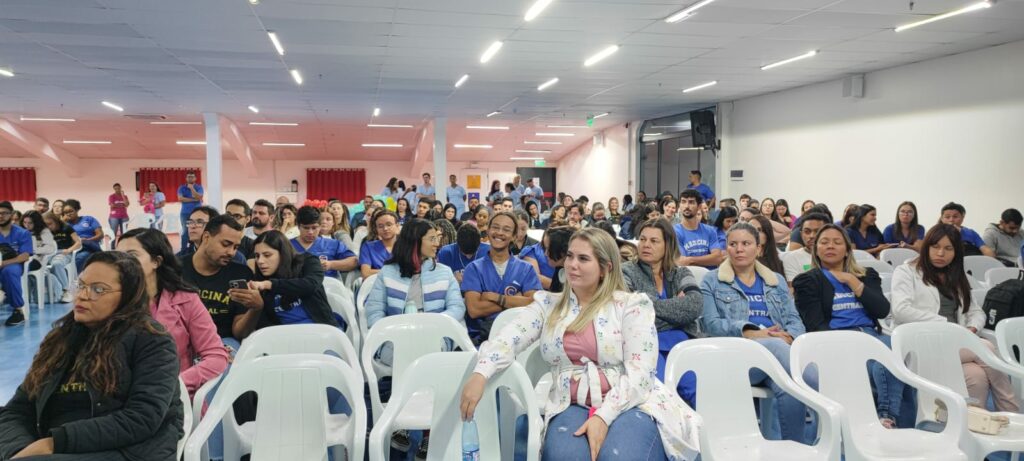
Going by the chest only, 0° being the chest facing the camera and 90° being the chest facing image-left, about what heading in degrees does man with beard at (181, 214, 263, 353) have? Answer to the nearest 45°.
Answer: approximately 315°

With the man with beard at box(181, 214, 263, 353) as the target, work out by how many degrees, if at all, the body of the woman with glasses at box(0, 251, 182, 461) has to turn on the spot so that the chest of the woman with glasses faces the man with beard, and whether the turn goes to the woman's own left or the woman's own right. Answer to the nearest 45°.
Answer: approximately 180°

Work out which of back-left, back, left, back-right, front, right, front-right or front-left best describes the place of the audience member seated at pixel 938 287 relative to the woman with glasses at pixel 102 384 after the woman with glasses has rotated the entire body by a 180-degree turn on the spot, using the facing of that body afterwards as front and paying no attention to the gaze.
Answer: front-right

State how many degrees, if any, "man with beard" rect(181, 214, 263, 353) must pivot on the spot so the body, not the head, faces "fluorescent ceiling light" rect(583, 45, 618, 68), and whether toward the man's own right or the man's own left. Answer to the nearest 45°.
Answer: approximately 90° to the man's own left

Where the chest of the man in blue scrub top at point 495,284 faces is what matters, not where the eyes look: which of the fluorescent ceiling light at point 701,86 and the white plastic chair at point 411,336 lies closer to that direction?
the white plastic chair

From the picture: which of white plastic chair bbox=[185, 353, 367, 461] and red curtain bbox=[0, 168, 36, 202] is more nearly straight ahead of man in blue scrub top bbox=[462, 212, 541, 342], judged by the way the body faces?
the white plastic chair

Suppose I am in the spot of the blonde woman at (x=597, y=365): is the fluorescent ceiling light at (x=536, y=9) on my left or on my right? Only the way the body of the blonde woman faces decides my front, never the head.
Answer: on my right

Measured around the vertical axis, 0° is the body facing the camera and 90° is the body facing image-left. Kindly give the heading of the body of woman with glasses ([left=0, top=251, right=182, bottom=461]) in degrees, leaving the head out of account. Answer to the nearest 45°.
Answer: approximately 45°

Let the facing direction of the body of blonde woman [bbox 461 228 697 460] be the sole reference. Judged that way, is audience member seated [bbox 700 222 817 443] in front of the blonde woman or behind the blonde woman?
behind

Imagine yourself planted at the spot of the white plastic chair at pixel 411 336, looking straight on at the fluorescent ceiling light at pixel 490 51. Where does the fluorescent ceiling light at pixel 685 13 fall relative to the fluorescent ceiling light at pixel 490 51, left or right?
right

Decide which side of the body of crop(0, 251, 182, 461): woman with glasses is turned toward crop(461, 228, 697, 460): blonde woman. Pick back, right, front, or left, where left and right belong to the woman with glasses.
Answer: left

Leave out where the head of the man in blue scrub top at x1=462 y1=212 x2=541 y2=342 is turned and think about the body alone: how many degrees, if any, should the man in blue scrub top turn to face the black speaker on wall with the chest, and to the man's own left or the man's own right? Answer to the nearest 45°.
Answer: approximately 135° to the man's own left
